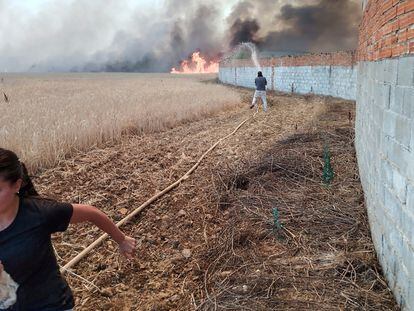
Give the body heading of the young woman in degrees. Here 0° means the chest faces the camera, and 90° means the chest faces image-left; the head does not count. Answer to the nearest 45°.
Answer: approximately 45°

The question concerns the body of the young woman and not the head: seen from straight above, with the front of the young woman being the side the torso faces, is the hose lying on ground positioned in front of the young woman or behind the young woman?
behind
